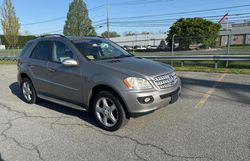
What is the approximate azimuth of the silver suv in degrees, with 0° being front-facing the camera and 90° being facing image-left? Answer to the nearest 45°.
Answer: approximately 315°

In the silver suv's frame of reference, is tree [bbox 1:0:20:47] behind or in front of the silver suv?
behind
